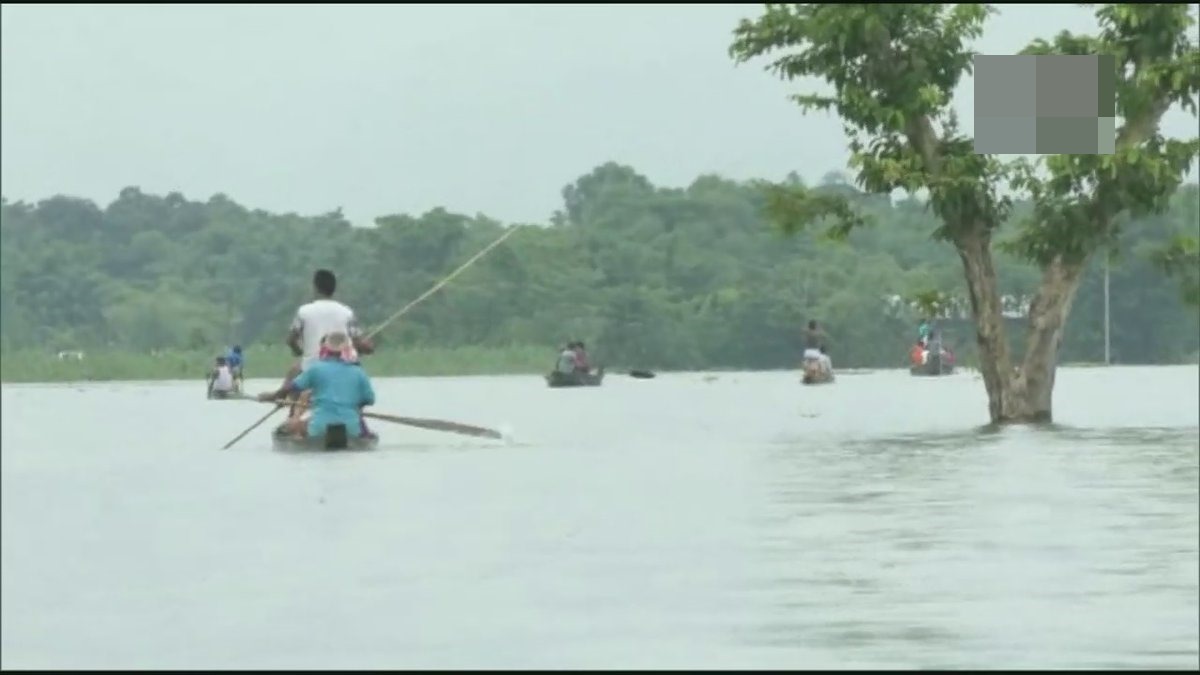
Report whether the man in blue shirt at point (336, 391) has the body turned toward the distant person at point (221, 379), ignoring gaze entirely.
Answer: yes

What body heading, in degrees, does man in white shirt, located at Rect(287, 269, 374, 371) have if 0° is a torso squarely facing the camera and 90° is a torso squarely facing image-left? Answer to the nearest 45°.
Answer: approximately 180°

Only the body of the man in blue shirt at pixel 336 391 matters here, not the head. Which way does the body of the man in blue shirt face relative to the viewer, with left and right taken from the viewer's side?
facing away from the viewer

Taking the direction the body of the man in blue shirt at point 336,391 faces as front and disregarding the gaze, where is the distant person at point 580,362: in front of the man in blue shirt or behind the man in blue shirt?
in front

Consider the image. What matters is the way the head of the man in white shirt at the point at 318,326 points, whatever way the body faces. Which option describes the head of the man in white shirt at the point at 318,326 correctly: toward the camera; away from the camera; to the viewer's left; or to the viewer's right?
away from the camera

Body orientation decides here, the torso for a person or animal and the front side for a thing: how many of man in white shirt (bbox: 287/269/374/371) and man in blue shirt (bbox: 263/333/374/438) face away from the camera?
2

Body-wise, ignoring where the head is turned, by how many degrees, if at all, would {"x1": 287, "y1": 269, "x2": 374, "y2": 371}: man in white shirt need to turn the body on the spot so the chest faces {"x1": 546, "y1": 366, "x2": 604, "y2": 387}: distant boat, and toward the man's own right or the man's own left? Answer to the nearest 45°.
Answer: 0° — they already face it

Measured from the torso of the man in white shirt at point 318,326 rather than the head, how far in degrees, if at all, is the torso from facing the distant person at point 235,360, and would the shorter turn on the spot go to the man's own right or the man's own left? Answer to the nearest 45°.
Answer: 0° — they already face them
